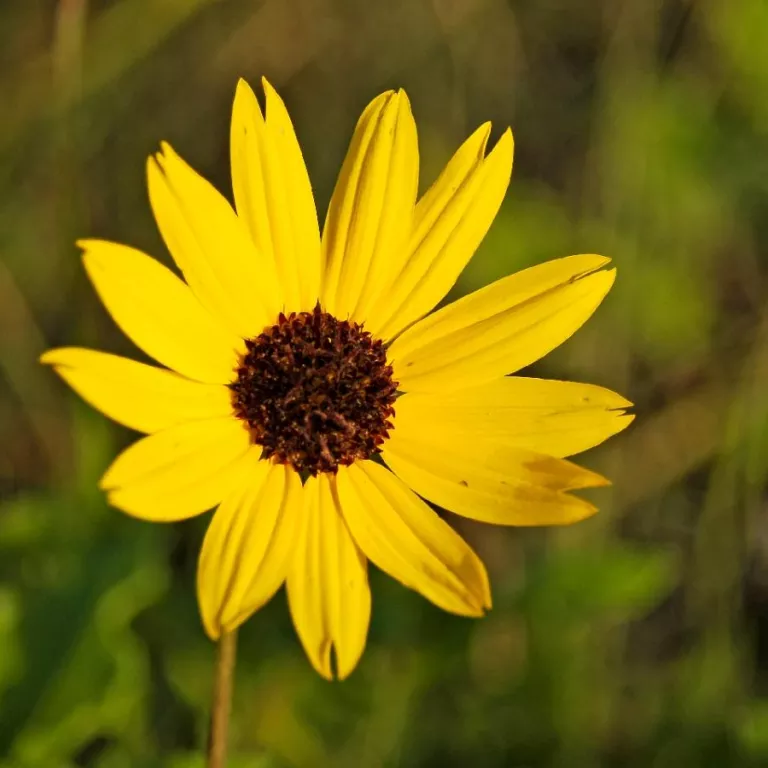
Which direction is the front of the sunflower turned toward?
toward the camera
